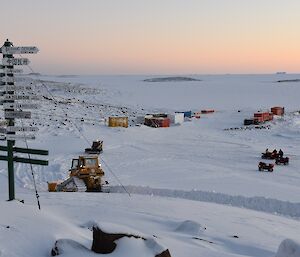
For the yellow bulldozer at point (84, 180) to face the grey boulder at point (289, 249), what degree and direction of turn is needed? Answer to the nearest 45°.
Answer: approximately 135° to its left

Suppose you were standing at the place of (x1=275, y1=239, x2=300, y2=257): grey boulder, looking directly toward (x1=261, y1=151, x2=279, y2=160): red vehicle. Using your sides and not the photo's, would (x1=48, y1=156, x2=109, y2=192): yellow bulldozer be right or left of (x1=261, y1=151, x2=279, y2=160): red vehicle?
left
